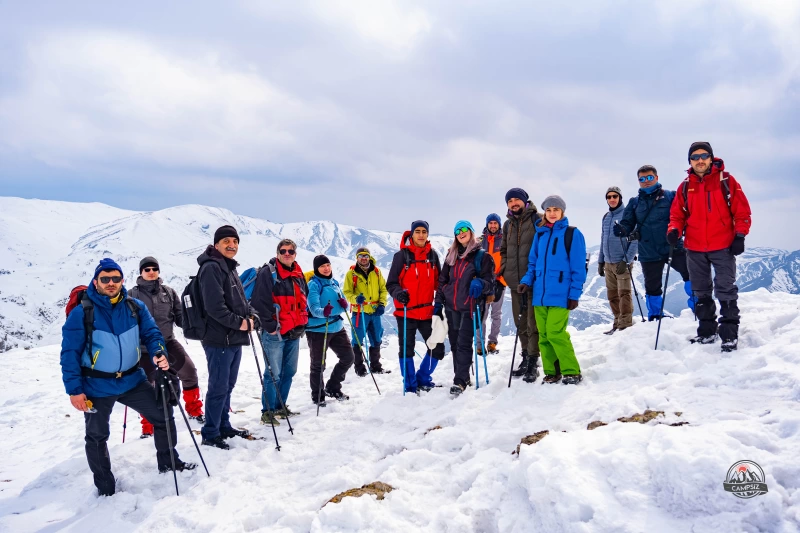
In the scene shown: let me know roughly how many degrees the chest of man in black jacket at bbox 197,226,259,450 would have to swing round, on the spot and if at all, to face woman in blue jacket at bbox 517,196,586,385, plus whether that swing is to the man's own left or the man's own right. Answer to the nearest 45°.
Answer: approximately 45° to the man's own left

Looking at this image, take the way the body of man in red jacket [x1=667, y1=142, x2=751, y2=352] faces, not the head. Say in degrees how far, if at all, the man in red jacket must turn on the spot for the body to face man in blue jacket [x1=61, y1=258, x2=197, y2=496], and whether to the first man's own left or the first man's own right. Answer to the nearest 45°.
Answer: approximately 45° to the first man's own right

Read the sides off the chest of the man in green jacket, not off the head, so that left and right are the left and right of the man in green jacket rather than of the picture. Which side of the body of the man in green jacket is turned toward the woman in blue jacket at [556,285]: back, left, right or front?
left

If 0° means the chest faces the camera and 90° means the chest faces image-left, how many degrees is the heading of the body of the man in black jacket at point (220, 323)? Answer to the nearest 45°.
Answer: approximately 315°

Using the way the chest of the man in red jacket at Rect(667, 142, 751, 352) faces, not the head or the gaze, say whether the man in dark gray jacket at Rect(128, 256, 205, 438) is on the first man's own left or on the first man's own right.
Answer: on the first man's own right

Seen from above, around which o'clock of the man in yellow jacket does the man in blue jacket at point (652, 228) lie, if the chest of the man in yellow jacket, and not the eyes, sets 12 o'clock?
The man in blue jacket is roughly at 10 o'clock from the man in yellow jacket.
